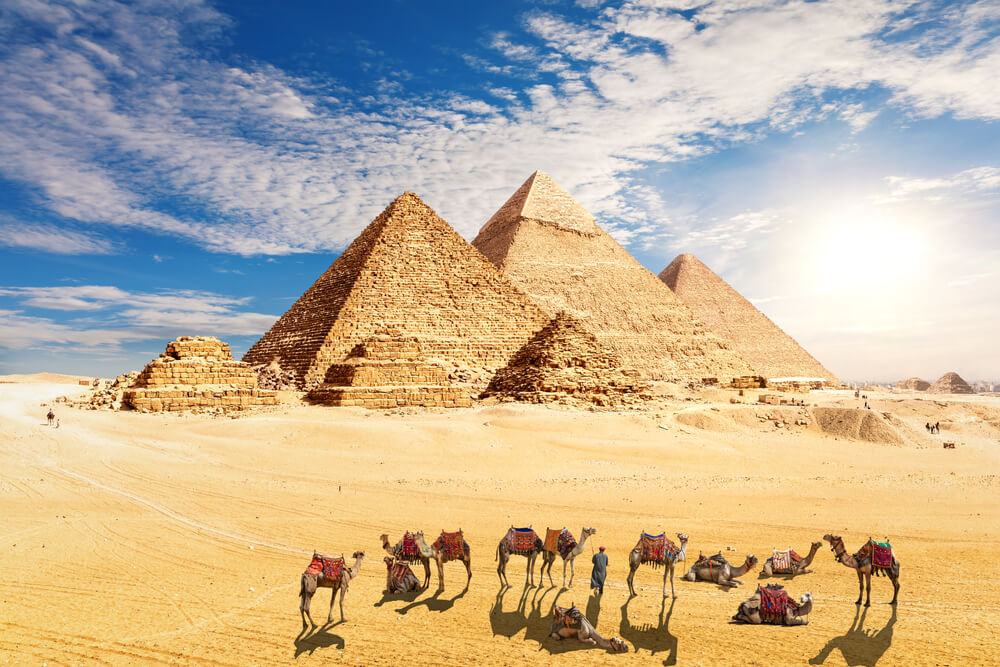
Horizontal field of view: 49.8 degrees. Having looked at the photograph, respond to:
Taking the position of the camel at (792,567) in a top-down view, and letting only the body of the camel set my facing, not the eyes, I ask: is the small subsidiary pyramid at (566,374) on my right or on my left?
on my left

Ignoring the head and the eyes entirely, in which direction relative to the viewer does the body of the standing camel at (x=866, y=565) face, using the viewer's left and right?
facing to the left of the viewer

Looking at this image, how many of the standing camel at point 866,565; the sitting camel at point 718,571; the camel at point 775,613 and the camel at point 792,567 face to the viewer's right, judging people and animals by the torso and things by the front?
3

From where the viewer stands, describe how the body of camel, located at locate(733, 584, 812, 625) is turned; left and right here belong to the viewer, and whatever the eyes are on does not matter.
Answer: facing to the right of the viewer

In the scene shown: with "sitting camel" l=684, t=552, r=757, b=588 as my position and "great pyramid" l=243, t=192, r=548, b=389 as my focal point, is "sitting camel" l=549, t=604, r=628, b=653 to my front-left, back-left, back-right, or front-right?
back-left

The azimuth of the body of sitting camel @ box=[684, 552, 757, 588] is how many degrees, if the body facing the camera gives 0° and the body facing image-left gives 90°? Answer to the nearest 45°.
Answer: approximately 270°

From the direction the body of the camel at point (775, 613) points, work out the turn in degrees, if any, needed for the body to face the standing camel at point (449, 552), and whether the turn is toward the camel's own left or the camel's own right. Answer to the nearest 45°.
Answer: approximately 180°

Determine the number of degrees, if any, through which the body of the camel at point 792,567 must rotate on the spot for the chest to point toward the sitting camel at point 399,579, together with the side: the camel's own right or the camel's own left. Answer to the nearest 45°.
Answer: approximately 135° to the camel's own right

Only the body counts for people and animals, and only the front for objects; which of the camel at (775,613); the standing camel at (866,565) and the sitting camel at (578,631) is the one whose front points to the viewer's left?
the standing camel

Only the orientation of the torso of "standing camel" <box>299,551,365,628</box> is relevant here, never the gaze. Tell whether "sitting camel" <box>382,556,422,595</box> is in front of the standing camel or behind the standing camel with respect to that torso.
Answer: in front

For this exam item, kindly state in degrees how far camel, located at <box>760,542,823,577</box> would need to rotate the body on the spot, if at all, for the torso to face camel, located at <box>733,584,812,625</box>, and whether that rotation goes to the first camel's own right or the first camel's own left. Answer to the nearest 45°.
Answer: approximately 90° to the first camel's own right

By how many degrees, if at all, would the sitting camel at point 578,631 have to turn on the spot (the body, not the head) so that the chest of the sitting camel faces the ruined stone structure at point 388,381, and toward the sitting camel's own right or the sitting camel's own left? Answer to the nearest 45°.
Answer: approximately 135° to the sitting camel's own left
